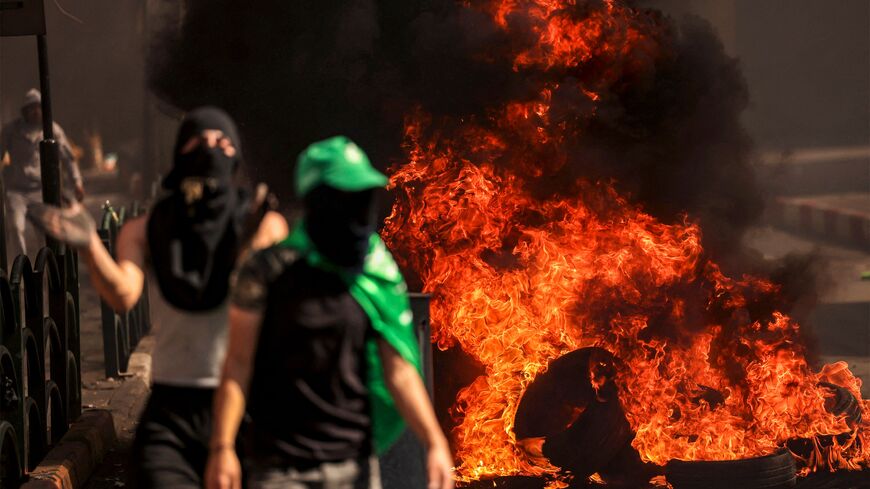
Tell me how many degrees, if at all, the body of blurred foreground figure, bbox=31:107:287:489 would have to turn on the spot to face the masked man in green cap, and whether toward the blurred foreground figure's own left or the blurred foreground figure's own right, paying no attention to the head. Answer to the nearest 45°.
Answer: approximately 45° to the blurred foreground figure's own left

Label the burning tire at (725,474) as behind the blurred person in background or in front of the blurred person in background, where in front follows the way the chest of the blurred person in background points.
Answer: in front

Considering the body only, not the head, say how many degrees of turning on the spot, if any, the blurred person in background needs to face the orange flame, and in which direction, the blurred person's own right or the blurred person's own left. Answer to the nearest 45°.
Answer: approximately 45° to the blurred person's own left

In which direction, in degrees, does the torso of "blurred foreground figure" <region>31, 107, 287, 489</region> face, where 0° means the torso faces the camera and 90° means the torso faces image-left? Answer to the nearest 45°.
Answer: approximately 0°

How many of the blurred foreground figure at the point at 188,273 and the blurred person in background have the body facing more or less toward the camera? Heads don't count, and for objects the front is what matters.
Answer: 2

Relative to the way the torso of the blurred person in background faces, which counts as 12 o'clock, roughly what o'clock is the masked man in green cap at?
The masked man in green cap is roughly at 12 o'clock from the blurred person in background.

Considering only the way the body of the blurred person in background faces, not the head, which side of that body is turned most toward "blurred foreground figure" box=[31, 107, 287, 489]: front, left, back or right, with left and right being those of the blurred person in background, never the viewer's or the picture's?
front
